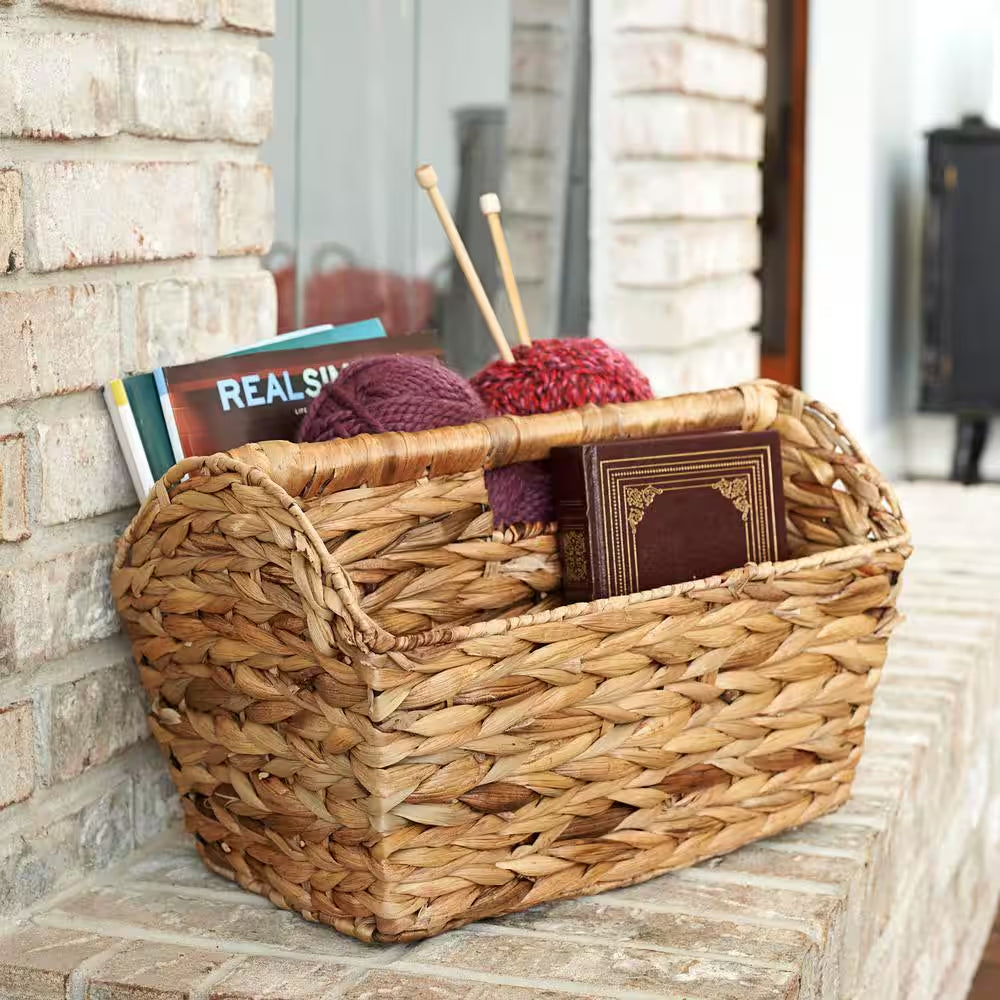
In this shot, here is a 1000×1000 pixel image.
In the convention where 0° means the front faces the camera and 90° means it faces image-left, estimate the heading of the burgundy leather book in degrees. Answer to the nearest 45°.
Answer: approximately 315°

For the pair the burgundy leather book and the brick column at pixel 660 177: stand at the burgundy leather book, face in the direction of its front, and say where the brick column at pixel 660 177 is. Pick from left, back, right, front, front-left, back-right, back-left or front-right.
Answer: back-left

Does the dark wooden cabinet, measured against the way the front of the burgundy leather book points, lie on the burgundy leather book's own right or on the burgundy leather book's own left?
on the burgundy leather book's own left
